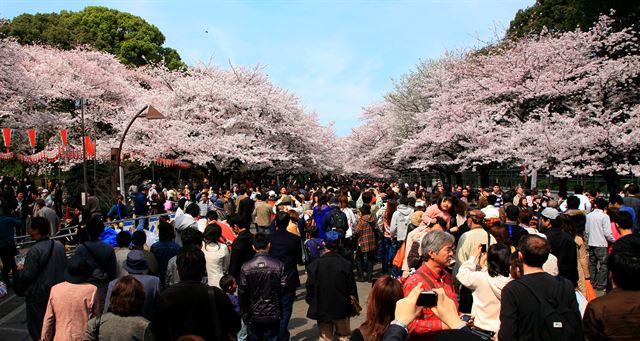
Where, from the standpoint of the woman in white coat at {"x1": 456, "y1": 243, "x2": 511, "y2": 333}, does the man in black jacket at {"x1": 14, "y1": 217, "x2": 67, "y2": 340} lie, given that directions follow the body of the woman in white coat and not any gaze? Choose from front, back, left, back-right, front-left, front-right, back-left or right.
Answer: front-left

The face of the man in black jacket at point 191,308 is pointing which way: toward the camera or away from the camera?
away from the camera

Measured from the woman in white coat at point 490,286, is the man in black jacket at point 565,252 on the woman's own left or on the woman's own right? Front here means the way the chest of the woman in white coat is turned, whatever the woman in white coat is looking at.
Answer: on the woman's own right

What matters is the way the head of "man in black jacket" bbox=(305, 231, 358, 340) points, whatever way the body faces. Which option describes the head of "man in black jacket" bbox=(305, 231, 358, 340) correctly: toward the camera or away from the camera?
away from the camera

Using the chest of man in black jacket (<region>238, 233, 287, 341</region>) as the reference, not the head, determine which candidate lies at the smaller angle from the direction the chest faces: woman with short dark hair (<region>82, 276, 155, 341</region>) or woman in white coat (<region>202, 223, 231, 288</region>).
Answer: the woman in white coat

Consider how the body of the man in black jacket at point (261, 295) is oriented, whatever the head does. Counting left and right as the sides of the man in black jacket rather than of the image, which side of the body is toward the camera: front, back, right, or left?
back

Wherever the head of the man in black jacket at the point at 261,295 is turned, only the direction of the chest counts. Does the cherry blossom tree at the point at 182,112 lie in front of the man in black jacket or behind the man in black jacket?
in front

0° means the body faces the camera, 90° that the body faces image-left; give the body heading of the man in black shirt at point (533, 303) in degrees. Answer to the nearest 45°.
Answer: approximately 180°

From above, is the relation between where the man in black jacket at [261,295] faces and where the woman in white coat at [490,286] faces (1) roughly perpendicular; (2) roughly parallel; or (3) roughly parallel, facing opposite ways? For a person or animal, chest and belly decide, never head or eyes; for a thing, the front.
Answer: roughly parallel

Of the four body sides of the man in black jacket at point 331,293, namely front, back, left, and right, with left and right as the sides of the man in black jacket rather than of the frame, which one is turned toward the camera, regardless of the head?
back

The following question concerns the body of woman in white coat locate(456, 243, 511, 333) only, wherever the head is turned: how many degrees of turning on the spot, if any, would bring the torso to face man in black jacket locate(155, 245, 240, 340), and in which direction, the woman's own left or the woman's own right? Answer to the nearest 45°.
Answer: approximately 90° to the woman's own left

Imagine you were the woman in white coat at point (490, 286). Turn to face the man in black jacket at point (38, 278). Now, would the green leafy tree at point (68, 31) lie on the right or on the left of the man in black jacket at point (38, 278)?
right

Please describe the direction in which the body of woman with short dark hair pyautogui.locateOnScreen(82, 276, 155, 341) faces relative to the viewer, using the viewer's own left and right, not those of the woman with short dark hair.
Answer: facing away from the viewer

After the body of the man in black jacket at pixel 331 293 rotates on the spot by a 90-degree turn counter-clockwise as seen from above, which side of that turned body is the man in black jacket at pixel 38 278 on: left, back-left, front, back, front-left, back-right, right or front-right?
front
